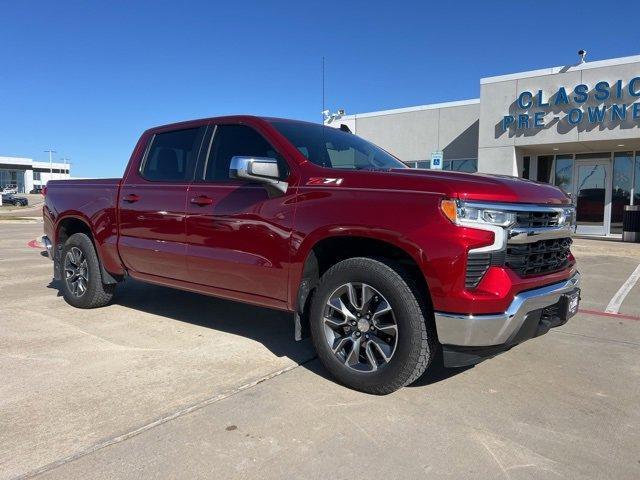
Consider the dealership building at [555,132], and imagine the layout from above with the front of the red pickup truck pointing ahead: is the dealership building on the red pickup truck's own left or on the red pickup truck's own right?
on the red pickup truck's own left

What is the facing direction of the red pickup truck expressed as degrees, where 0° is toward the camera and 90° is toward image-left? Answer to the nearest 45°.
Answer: approximately 315°
